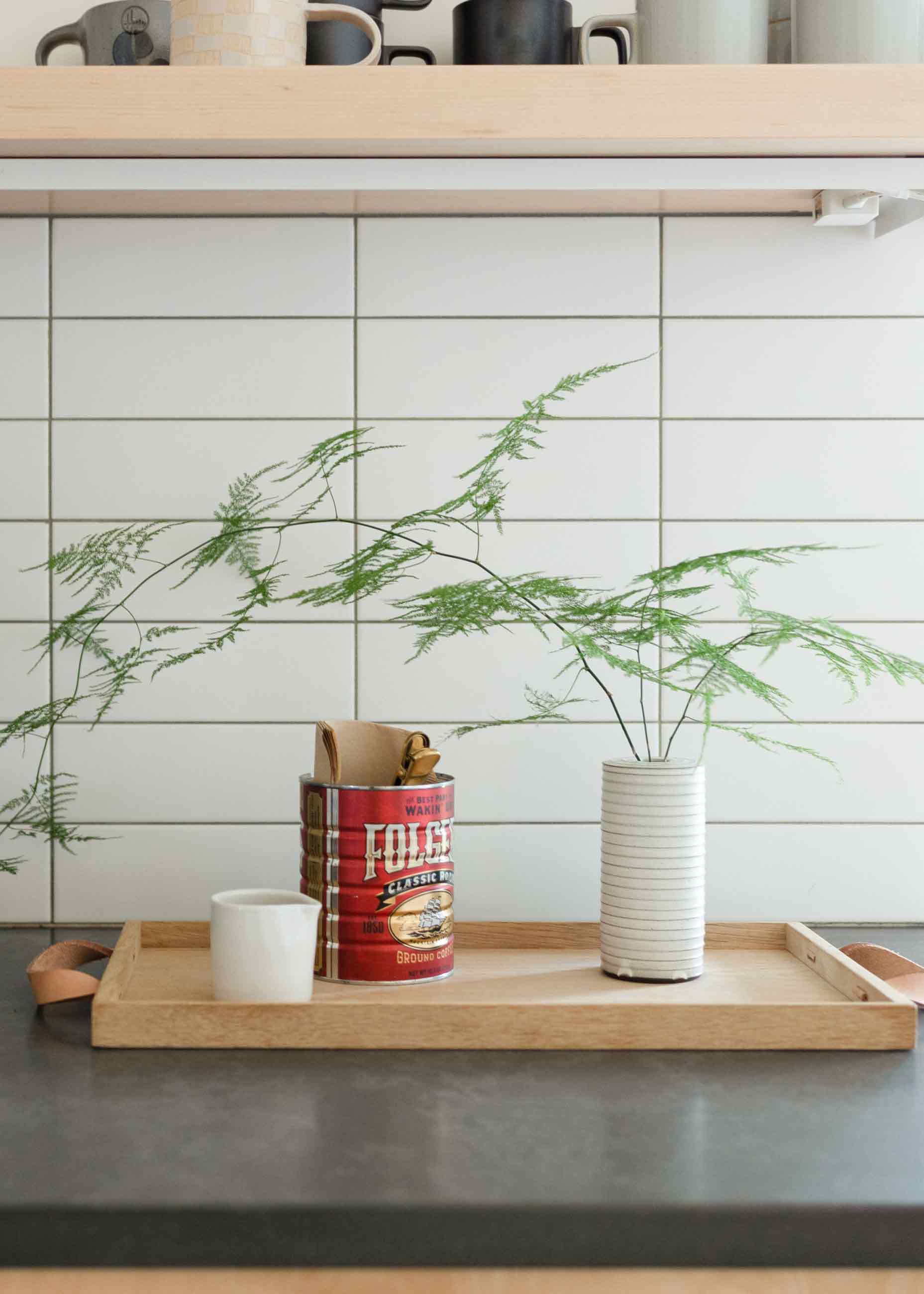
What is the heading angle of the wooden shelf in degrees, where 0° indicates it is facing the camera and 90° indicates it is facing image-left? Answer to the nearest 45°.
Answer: approximately 0°
